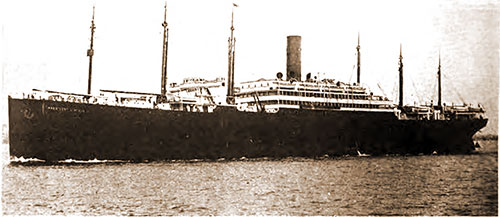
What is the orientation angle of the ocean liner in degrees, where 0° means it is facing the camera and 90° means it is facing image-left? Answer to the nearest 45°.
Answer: approximately 45°
